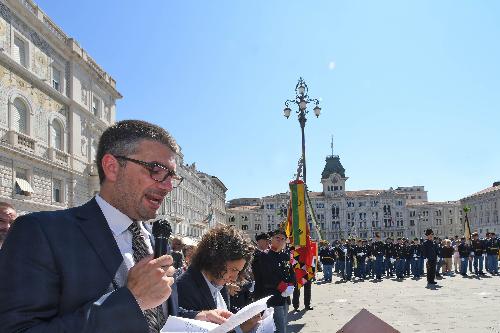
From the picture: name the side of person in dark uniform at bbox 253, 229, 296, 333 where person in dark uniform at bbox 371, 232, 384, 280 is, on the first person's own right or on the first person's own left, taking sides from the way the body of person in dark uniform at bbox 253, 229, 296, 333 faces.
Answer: on the first person's own left

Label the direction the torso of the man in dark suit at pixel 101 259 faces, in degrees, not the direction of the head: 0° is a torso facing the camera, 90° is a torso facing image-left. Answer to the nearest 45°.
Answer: approximately 315°

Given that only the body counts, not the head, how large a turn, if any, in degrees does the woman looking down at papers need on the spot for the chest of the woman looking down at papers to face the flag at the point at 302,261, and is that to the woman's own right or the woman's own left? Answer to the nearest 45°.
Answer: approximately 135° to the woman's own left

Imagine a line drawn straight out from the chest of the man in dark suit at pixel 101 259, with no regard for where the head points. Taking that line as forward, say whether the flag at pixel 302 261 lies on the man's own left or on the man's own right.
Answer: on the man's own left

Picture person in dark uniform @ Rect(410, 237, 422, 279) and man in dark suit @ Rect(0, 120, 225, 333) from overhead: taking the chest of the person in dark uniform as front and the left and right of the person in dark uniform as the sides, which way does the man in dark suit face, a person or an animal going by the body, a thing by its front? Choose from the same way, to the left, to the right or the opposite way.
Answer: to the left

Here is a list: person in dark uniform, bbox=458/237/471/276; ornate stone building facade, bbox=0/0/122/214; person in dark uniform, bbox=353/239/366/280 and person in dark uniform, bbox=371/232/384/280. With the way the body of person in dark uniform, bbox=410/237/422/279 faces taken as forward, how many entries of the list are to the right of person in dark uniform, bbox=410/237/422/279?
3

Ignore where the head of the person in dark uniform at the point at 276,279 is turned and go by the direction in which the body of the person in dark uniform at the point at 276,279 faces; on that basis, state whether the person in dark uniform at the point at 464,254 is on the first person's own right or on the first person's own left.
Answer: on the first person's own left

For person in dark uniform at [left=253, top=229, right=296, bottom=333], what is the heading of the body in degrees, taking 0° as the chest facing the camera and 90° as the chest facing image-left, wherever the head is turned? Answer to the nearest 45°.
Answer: approximately 315°
